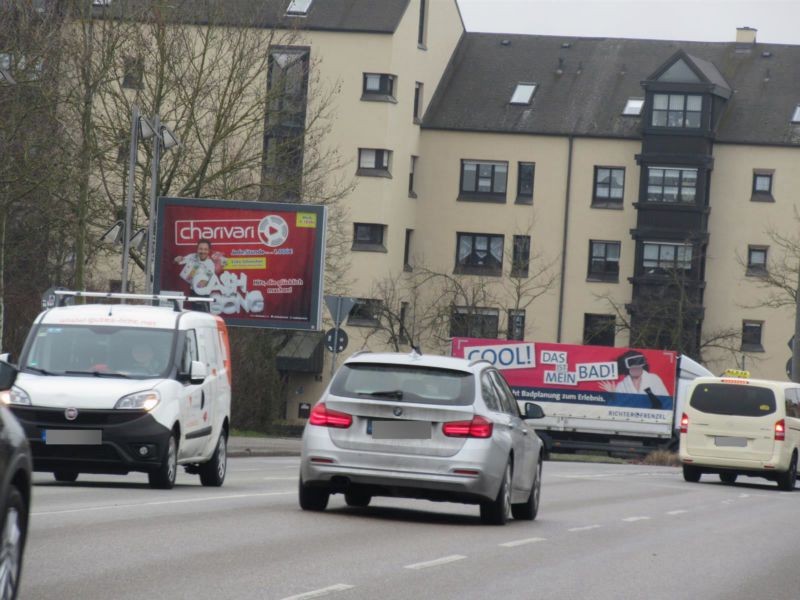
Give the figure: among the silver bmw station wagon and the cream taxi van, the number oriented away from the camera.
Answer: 2

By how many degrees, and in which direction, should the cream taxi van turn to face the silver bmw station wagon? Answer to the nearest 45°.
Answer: approximately 180°

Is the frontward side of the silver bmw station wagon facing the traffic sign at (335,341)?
yes

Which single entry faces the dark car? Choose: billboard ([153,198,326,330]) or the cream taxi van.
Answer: the billboard

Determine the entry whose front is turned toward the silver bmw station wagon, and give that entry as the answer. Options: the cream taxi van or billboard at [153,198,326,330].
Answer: the billboard

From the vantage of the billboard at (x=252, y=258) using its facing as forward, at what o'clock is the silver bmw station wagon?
The silver bmw station wagon is roughly at 12 o'clock from the billboard.

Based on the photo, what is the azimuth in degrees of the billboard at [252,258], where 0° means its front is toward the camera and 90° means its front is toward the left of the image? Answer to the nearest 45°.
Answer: approximately 0°

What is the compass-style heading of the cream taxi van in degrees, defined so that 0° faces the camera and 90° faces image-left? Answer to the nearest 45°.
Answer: approximately 180°

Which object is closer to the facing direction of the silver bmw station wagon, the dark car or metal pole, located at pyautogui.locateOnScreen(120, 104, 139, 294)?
the metal pole

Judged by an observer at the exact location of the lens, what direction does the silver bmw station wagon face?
facing away from the viewer

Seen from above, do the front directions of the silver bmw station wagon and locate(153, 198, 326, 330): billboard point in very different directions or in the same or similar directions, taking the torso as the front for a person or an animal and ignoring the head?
very different directions

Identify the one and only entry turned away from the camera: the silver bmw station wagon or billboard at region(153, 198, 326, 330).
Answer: the silver bmw station wagon

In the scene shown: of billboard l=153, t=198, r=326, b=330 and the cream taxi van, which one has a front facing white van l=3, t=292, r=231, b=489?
the billboard
